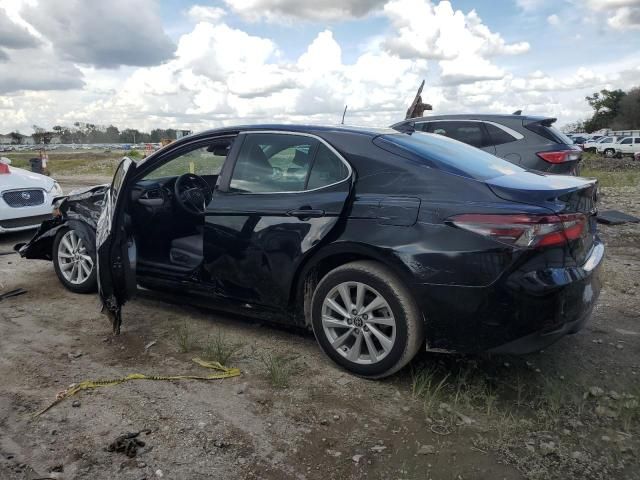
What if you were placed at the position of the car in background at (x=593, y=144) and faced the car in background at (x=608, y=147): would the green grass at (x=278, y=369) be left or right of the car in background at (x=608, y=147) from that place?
right

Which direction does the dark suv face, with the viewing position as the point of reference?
facing away from the viewer and to the left of the viewer

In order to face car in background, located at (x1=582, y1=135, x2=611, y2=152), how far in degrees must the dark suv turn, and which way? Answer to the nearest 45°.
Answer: approximately 45° to its right

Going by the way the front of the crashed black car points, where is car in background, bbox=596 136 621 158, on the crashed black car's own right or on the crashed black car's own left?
on the crashed black car's own right

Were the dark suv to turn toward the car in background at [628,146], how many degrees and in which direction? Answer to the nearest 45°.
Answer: approximately 45° to its right

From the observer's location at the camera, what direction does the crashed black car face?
facing away from the viewer and to the left of the viewer

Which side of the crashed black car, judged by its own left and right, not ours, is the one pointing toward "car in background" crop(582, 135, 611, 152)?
right

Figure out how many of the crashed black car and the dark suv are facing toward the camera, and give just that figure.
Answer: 0

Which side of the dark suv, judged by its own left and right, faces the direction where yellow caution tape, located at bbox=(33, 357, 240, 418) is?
left
